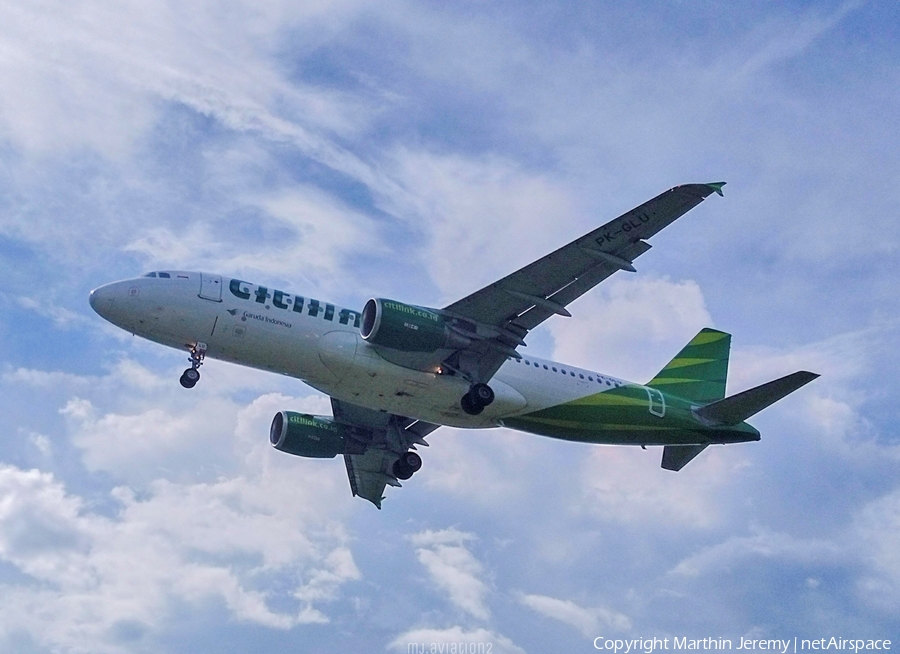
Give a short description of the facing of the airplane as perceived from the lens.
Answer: facing the viewer and to the left of the viewer
